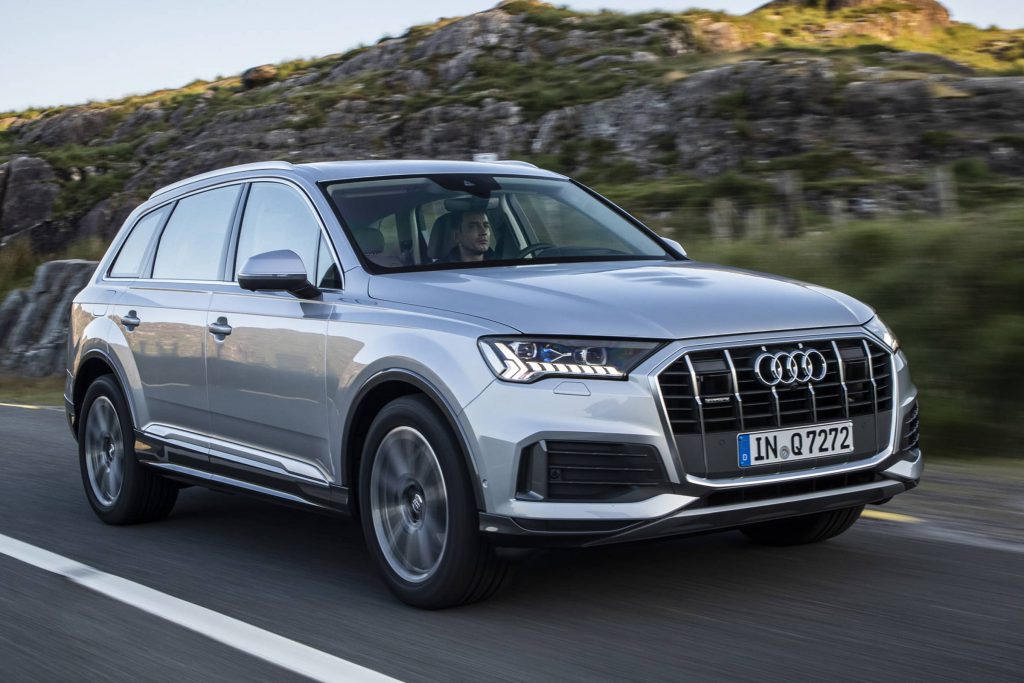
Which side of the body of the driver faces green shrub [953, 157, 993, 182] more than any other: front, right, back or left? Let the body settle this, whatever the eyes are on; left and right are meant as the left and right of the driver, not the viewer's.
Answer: left

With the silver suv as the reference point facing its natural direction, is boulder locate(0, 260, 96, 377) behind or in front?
behind

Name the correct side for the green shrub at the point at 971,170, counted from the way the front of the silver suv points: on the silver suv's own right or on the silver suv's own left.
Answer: on the silver suv's own left

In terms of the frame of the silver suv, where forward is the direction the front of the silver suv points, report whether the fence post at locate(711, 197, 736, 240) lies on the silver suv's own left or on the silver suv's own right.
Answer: on the silver suv's own left

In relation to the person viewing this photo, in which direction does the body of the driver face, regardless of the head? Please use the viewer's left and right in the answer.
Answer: facing the viewer and to the right of the viewer

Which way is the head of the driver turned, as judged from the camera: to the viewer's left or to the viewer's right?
to the viewer's right

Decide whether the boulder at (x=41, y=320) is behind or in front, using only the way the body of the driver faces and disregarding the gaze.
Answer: behind

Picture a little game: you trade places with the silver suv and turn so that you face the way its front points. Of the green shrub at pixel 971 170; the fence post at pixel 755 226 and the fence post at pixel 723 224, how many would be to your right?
0

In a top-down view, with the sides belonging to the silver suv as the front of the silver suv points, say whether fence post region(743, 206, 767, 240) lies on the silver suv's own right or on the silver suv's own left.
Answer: on the silver suv's own left

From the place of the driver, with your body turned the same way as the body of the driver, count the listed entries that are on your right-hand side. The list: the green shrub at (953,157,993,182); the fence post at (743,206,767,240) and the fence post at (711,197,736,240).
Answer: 0

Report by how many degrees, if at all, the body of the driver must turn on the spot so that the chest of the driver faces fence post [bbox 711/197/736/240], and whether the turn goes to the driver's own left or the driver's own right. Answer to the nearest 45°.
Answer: approximately 135° to the driver's own left
